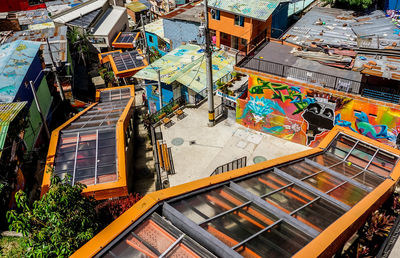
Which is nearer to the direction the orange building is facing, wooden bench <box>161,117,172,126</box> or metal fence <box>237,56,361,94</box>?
the wooden bench

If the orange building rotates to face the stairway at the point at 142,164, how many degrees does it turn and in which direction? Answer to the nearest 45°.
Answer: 0° — it already faces it

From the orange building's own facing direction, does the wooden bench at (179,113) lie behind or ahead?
ahead

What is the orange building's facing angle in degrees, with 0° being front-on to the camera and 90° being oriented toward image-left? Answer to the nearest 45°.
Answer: approximately 45°

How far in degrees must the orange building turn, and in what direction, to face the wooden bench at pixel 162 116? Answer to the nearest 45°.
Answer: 0° — it already faces it

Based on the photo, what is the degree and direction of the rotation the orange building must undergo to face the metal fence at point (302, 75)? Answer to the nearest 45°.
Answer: approximately 45° to its left

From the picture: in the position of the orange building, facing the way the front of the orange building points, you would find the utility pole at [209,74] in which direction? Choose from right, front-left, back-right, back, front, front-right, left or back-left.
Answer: front-left

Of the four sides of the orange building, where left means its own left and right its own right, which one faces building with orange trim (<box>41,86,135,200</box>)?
front

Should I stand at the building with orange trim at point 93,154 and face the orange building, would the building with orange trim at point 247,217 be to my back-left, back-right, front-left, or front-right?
back-right

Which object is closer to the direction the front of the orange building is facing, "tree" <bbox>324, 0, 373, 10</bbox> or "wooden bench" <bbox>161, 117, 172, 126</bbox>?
the wooden bench

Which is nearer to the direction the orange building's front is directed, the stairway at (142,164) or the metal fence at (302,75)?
the stairway
